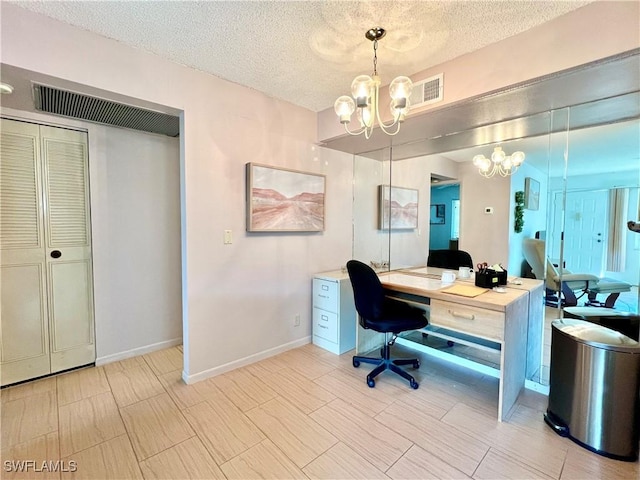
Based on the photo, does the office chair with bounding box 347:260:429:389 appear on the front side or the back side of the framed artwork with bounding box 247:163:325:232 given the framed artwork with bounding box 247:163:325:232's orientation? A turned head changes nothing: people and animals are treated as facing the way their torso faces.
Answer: on the front side

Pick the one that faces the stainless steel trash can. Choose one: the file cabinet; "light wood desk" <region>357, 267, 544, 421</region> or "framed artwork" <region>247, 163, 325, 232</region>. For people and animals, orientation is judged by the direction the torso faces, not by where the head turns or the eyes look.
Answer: the framed artwork

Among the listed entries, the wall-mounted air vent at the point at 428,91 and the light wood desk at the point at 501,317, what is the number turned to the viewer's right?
0

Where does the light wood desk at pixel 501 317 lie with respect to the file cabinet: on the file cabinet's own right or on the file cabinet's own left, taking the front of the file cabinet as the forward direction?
on the file cabinet's own left

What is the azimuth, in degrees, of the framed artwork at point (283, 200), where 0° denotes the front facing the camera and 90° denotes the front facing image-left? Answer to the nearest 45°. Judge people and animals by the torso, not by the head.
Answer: approximately 315°

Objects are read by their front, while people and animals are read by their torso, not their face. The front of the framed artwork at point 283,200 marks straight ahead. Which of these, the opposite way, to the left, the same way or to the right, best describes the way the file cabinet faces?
to the right

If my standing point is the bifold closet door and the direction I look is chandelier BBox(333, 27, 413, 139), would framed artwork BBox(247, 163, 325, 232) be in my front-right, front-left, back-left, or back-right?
front-left

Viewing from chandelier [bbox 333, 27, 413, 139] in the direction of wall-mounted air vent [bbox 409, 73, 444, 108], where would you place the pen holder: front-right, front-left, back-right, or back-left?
front-right

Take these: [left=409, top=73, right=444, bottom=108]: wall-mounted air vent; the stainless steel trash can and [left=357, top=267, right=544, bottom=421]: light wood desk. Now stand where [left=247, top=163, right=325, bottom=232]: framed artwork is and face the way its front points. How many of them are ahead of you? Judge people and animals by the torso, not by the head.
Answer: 3

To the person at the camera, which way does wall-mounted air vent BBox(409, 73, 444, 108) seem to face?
facing the viewer and to the left of the viewer

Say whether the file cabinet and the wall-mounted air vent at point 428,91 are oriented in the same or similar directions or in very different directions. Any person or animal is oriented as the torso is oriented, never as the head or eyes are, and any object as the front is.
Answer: same or similar directions
